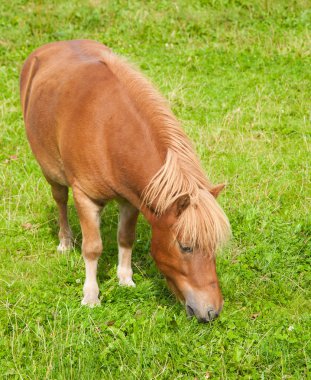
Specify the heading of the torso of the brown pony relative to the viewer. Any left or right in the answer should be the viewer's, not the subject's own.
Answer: facing the viewer and to the right of the viewer
